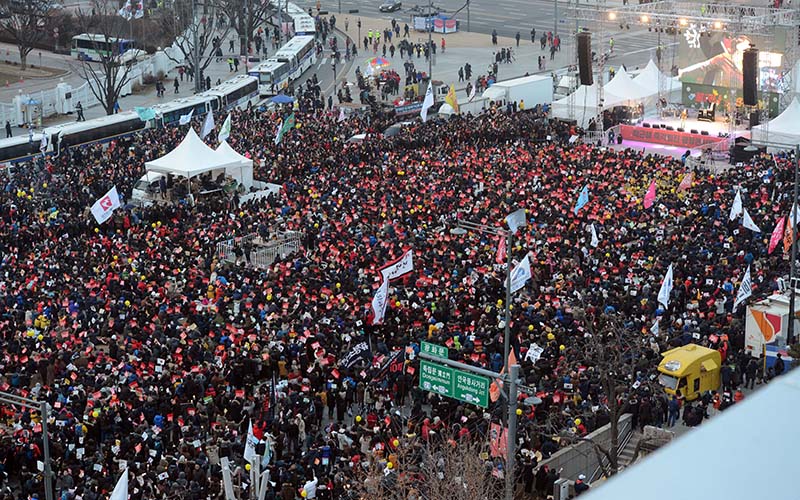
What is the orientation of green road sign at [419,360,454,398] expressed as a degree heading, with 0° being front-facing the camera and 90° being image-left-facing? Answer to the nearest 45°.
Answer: approximately 45°

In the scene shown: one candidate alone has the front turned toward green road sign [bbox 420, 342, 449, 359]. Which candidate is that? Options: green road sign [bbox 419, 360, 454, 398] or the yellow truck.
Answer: the yellow truck

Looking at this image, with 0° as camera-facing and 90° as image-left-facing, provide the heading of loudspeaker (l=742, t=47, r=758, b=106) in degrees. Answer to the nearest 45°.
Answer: approximately 45°

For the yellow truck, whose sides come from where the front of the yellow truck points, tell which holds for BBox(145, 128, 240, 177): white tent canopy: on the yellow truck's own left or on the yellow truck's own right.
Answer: on the yellow truck's own right

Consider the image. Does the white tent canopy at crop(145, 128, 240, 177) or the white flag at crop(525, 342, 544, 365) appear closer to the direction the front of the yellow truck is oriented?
the white flag

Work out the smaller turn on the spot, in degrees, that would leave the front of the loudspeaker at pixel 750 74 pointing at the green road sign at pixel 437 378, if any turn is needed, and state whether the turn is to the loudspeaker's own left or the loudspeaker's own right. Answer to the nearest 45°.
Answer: approximately 45° to the loudspeaker's own left

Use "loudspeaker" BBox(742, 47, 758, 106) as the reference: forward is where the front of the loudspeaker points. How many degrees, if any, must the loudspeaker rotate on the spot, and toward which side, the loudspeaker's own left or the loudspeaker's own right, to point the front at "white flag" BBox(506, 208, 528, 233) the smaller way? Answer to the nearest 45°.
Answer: approximately 45° to the loudspeaker's own left

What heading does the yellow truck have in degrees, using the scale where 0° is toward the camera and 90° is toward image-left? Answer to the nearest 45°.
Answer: approximately 45°

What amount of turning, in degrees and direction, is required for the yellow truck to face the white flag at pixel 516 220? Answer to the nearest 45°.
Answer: approximately 90° to its right

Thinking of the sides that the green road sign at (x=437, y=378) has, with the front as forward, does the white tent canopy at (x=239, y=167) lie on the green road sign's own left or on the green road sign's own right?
on the green road sign's own right

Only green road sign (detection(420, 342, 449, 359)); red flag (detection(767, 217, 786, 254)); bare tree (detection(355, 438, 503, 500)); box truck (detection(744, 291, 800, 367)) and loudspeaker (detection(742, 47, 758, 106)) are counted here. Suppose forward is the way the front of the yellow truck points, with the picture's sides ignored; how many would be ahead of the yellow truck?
2

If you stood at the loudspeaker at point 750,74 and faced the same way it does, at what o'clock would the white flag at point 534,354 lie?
The white flag is roughly at 11 o'clock from the loudspeaker.

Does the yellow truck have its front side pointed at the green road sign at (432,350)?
yes
